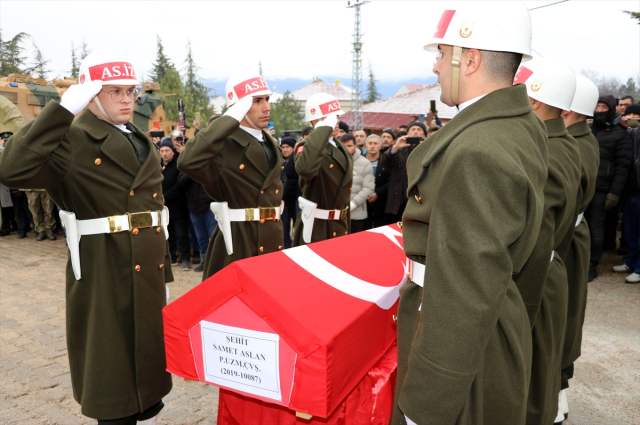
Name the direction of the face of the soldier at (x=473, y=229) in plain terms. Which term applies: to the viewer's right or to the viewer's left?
to the viewer's left

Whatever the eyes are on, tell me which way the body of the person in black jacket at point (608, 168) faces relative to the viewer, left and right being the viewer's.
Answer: facing the viewer and to the left of the viewer

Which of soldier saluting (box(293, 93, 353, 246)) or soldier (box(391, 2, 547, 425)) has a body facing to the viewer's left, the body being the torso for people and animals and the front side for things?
soldier (box(391, 2, 547, 425))

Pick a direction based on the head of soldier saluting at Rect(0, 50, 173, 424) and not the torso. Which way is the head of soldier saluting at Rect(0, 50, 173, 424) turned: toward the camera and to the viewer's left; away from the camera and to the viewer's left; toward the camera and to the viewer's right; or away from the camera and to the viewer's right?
toward the camera and to the viewer's right

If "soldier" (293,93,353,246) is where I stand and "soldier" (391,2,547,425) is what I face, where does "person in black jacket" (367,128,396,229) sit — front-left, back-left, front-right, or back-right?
back-left

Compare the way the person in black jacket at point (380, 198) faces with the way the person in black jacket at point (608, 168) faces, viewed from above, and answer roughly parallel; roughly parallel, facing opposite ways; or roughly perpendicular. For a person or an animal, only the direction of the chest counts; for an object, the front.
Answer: roughly parallel

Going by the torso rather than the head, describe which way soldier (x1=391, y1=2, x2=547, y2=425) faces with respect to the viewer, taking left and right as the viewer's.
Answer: facing to the left of the viewer

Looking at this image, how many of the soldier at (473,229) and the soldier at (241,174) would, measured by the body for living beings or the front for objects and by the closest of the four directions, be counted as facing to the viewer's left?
1

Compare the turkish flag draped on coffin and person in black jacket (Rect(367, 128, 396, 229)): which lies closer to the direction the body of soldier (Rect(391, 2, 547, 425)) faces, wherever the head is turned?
the turkish flag draped on coffin

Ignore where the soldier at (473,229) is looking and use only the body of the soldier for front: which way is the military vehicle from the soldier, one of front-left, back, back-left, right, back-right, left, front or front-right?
front-right

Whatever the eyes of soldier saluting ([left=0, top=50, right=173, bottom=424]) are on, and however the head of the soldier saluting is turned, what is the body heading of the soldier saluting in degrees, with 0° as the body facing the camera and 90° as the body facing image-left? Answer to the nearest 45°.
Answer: approximately 315°
